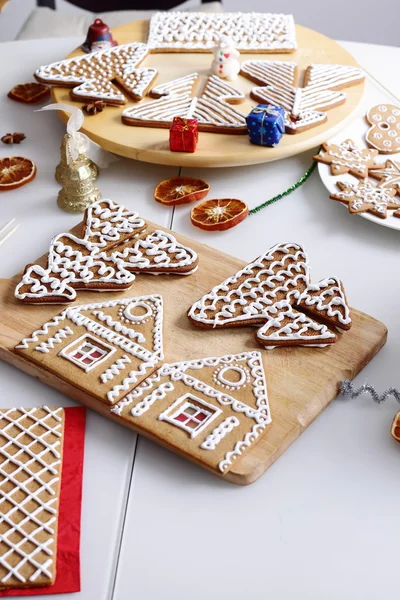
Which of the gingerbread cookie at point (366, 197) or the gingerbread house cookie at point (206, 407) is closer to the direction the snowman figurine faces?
the gingerbread house cookie

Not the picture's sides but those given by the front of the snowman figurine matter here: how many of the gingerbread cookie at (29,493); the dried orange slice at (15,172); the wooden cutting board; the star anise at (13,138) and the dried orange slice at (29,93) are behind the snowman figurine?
0

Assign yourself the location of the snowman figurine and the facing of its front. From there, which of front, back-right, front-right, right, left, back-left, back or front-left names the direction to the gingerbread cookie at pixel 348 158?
left

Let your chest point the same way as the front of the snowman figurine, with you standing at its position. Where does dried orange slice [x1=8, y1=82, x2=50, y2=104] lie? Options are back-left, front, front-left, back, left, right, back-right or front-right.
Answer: front-right

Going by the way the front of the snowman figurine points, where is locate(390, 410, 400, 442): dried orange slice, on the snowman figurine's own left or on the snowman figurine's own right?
on the snowman figurine's own left

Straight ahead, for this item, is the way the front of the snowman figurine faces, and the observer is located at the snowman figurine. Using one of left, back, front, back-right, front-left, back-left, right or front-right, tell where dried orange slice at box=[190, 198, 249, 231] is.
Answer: front-left

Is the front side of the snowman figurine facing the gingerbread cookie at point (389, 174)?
no

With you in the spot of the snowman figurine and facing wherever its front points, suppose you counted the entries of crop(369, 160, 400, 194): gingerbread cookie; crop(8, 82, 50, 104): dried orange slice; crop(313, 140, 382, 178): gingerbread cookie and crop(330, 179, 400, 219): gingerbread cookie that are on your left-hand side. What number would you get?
3

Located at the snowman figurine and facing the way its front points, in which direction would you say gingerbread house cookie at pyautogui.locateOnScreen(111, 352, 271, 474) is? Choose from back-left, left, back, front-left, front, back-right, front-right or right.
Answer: front-left

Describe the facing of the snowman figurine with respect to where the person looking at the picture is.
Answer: facing the viewer and to the left of the viewer

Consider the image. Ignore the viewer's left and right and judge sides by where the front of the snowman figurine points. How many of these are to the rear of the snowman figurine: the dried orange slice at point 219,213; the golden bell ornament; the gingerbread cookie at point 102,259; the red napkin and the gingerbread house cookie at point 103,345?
0

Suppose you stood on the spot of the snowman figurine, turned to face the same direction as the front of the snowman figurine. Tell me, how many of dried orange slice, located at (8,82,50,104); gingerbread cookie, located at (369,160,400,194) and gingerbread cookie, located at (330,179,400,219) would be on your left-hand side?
2
